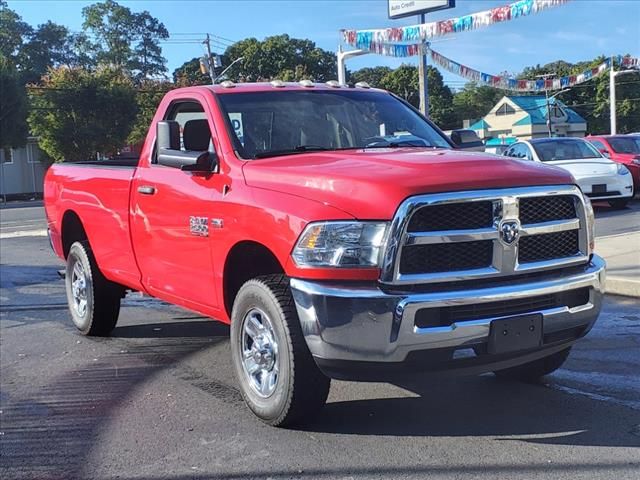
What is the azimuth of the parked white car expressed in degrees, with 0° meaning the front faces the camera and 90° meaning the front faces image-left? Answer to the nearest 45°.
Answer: approximately 315°

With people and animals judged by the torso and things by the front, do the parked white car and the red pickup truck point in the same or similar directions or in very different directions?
same or similar directions

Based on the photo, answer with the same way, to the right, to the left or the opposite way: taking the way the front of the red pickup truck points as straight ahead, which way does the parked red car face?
the same way

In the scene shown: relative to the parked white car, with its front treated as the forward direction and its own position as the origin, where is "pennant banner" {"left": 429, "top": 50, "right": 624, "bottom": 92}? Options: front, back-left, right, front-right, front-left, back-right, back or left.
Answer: back-left

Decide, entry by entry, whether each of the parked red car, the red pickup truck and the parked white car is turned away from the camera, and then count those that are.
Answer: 0

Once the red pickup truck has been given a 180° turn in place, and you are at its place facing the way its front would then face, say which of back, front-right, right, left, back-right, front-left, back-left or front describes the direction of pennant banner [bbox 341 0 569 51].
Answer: front-right

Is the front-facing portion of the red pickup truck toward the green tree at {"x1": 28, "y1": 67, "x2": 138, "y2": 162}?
no

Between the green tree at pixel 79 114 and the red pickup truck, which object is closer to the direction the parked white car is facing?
the red pickup truck

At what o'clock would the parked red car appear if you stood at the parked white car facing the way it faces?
The parked red car is roughly at 8 o'clock from the parked white car.

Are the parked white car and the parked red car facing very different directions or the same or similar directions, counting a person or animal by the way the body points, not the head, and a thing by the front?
same or similar directions

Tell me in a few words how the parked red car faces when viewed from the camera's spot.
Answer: facing the viewer and to the right of the viewer

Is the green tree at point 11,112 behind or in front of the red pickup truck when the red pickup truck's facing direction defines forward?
behind

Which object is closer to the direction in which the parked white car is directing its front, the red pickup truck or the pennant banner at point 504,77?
the red pickup truck

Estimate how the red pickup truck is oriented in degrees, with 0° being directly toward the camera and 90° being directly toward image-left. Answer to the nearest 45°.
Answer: approximately 315°

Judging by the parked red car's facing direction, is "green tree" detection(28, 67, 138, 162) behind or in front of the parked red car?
behind

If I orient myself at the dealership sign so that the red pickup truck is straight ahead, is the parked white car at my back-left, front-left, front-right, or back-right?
front-left

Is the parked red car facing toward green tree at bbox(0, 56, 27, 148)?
no

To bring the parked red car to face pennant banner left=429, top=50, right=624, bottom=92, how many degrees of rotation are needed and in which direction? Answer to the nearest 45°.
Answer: approximately 135° to its left

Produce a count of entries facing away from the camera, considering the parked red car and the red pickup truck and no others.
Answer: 0
